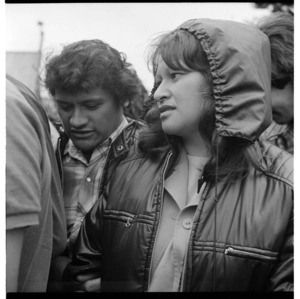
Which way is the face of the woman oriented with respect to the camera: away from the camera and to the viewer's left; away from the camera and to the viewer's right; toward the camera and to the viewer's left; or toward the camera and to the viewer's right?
toward the camera and to the viewer's left

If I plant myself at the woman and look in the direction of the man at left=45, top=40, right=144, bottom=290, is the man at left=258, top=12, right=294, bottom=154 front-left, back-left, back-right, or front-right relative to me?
back-right

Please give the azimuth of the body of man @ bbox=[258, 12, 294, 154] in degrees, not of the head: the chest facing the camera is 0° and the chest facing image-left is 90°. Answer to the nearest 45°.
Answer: approximately 45°

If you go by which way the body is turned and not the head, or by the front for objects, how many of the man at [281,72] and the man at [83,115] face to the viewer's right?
0
